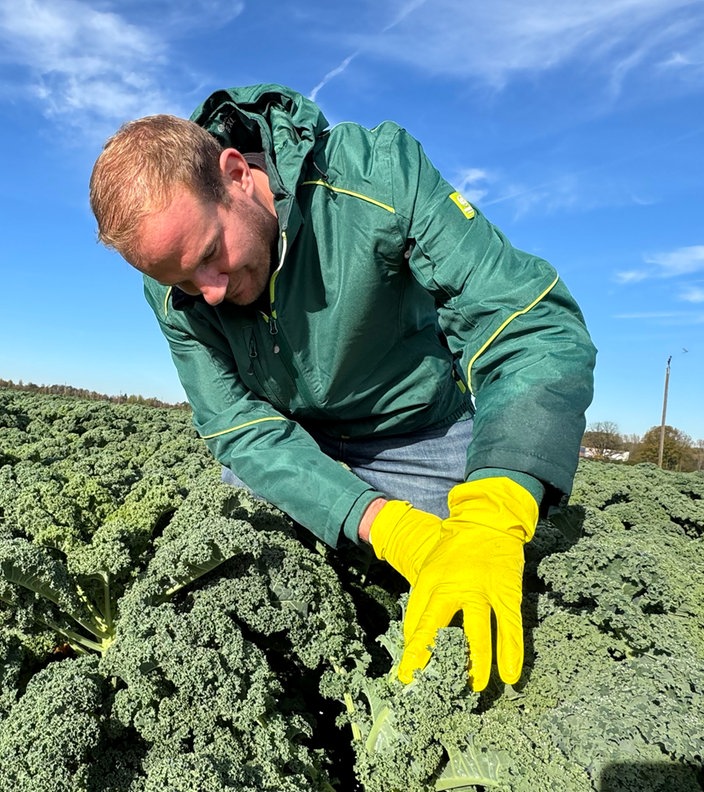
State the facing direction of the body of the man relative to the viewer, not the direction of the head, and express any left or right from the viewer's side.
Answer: facing the viewer and to the left of the viewer

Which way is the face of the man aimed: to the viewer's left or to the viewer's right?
to the viewer's left
